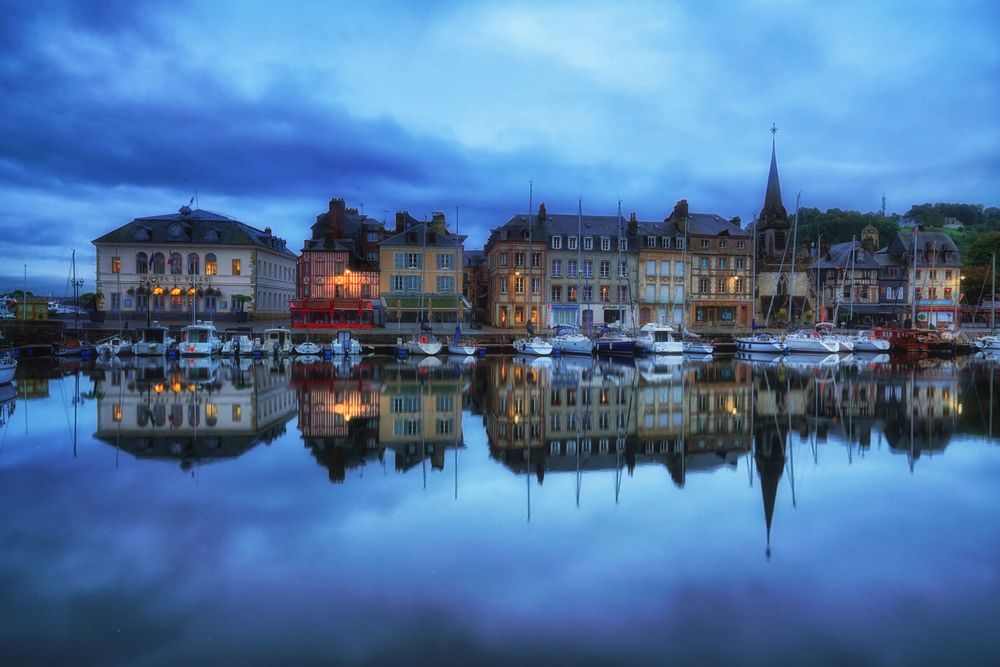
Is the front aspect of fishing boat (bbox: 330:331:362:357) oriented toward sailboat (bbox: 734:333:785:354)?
no

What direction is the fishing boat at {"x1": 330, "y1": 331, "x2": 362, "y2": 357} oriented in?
toward the camera

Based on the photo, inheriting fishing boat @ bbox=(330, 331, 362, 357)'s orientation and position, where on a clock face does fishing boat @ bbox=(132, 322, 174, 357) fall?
fishing boat @ bbox=(132, 322, 174, 357) is roughly at 3 o'clock from fishing boat @ bbox=(330, 331, 362, 357).

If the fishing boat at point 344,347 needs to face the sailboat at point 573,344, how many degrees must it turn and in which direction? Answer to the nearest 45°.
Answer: approximately 90° to its left

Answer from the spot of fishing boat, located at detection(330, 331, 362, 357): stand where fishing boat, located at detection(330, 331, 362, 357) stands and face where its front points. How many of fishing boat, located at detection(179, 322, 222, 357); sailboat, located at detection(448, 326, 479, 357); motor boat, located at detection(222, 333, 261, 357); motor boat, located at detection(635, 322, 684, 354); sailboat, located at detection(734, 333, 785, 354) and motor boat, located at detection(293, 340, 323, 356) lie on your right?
3

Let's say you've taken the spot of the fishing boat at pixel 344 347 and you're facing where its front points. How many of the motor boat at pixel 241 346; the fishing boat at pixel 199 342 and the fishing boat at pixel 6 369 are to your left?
0

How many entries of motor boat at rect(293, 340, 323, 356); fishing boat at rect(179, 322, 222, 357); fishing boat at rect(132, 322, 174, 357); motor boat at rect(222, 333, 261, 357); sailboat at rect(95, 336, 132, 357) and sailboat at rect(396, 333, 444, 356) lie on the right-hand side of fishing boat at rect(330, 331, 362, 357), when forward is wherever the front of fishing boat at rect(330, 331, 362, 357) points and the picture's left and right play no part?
5

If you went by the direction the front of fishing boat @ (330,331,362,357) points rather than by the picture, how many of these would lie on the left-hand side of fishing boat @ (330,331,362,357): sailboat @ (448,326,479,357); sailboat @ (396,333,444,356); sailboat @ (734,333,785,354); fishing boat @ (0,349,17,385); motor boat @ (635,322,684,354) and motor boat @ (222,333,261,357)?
4

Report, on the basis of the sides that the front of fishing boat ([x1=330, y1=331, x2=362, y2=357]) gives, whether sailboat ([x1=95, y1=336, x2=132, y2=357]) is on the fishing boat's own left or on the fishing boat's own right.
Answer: on the fishing boat's own right

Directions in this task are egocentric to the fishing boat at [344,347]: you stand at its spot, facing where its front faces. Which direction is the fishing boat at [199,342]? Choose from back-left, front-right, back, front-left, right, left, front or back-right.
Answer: right

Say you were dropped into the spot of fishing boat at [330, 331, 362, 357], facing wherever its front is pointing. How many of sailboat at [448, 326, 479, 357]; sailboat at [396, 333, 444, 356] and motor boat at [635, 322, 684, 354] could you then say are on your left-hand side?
3

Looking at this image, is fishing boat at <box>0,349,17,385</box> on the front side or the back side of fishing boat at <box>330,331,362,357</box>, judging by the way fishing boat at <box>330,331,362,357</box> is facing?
on the front side

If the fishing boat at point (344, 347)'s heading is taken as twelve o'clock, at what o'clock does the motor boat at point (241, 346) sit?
the motor boat at point (241, 346) is roughly at 3 o'clock from the fishing boat at point (344, 347).

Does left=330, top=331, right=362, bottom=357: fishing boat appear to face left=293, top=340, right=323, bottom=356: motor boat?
no

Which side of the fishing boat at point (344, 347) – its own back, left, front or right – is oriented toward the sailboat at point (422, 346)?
left

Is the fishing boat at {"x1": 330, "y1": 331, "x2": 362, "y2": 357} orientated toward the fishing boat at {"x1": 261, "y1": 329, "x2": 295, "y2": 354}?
no
